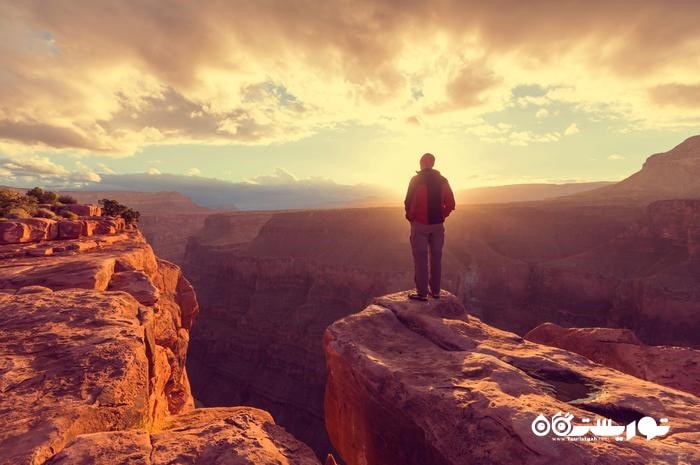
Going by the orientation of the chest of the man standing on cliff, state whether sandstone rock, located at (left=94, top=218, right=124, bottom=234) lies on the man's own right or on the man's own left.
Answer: on the man's own left

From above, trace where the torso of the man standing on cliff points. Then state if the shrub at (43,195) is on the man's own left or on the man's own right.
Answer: on the man's own left

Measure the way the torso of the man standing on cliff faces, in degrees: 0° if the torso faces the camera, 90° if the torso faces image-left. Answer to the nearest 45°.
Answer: approximately 180°

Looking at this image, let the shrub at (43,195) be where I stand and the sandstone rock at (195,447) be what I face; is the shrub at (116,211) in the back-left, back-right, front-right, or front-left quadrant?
front-left

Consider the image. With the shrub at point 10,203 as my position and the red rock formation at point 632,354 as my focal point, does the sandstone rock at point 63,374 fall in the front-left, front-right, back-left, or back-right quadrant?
front-right

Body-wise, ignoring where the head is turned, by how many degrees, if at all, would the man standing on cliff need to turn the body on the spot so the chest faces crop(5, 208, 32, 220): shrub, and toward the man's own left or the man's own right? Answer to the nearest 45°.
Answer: approximately 90° to the man's own left

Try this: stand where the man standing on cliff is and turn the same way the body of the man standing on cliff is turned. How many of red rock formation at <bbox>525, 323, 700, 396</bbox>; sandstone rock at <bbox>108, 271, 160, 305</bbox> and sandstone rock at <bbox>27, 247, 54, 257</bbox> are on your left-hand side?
2

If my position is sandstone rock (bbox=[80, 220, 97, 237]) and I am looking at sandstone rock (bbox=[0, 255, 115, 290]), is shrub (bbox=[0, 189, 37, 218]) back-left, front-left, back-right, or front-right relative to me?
back-right

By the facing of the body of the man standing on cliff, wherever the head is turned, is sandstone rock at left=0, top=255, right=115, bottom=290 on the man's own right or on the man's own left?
on the man's own left

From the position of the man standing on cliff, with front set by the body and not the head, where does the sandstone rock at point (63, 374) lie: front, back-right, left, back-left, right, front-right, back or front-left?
back-left
